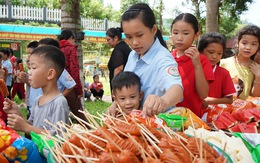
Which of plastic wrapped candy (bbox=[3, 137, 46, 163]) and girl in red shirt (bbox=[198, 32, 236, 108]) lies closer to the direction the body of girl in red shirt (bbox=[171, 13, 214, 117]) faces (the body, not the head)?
the plastic wrapped candy

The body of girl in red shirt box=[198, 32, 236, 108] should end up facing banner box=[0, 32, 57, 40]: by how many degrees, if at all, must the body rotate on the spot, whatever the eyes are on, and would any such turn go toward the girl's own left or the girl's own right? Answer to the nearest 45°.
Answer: approximately 90° to the girl's own right

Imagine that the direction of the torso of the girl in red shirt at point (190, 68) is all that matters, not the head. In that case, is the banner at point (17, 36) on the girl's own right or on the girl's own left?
on the girl's own right

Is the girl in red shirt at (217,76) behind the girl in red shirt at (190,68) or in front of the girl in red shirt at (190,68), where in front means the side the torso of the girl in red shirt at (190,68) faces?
behind

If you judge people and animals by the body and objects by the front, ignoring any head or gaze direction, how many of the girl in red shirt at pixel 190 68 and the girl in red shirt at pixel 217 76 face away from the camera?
0

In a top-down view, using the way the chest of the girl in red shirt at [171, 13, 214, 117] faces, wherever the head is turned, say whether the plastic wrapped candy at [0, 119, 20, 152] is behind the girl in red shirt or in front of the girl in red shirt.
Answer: in front

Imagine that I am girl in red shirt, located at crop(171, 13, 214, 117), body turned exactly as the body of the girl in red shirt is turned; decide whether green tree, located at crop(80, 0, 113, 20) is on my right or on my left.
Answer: on my right

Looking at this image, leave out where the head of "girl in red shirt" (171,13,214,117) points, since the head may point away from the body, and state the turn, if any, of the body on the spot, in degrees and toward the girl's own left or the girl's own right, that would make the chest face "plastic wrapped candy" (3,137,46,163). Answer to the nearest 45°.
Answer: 0° — they already face it

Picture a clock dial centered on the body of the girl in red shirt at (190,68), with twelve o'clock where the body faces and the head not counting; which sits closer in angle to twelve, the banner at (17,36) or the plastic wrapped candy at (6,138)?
the plastic wrapped candy

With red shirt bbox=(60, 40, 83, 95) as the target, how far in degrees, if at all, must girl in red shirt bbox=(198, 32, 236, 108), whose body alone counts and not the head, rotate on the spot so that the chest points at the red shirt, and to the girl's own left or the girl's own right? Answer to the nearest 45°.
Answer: approximately 90° to the girl's own right
